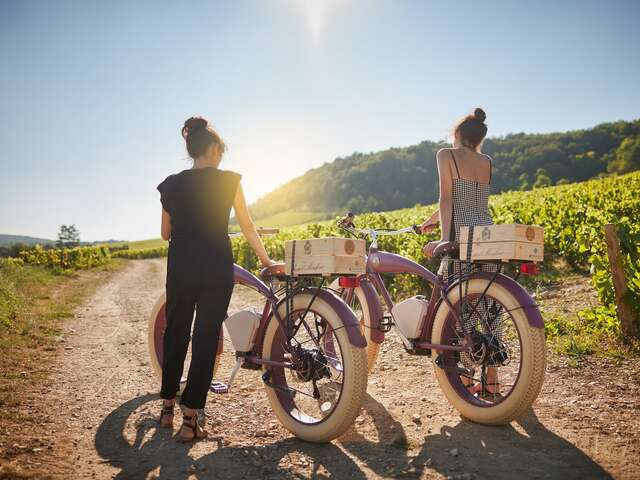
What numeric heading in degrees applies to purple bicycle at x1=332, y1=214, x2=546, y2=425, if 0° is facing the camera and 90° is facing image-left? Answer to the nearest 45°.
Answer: approximately 135°

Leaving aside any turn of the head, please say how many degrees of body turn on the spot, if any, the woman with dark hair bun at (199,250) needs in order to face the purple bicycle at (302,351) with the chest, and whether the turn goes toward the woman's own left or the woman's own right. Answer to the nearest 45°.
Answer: approximately 90° to the woman's own right

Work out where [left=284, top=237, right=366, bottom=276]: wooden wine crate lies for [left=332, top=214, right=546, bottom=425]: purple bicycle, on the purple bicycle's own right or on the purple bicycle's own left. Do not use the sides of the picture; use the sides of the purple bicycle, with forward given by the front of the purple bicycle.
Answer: on the purple bicycle's own left

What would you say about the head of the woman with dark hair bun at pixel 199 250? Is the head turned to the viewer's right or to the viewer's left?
to the viewer's right

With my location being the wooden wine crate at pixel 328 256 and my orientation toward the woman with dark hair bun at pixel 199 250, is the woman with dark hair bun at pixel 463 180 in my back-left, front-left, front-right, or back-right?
back-right

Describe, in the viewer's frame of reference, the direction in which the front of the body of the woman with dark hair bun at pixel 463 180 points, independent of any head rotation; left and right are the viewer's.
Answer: facing away from the viewer and to the left of the viewer

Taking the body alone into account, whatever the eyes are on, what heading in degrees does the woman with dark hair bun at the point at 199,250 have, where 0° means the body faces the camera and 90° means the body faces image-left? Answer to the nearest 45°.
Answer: approximately 180°

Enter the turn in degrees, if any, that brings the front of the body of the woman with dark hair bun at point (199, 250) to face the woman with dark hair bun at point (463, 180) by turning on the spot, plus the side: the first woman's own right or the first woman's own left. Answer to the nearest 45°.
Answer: approximately 90° to the first woman's own right

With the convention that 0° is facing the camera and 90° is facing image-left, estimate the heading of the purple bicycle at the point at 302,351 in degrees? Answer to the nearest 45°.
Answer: approximately 135°

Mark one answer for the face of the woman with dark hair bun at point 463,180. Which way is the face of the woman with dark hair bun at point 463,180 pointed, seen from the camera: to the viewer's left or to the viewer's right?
to the viewer's left
